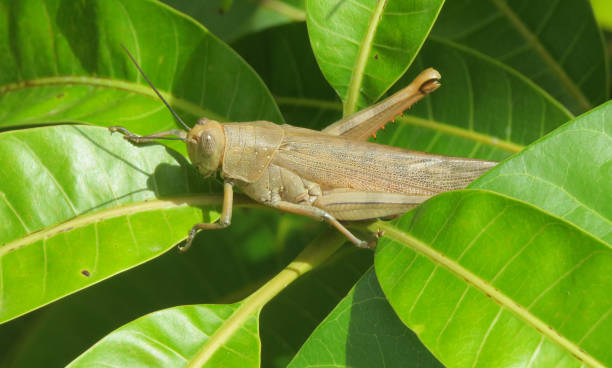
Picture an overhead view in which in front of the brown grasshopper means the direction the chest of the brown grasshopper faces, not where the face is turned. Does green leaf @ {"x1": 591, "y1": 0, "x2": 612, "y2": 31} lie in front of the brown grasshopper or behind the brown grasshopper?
behind

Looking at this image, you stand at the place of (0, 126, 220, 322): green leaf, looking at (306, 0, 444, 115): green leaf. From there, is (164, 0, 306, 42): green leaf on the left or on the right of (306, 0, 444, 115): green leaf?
left

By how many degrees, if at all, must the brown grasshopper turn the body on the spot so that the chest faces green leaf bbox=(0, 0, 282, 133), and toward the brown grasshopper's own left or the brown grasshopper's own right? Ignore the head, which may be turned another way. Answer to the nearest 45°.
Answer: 0° — it already faces it

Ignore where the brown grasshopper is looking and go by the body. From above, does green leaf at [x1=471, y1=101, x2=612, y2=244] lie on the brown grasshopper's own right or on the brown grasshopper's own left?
on the brown grasshopper's own left

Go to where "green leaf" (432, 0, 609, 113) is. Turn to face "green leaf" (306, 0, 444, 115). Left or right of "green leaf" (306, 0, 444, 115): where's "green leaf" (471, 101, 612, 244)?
left

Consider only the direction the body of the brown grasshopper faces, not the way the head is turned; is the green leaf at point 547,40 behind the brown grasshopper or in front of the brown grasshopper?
behind

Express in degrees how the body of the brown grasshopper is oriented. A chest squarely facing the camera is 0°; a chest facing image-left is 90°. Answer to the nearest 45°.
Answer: approximately 90°
